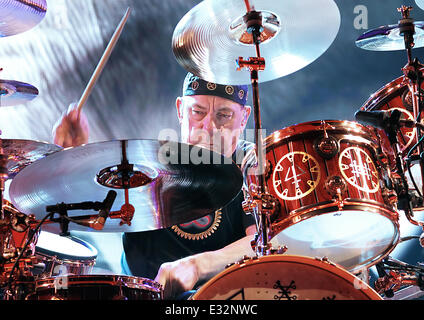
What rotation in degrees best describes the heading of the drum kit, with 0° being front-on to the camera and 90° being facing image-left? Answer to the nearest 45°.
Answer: approximately 0°

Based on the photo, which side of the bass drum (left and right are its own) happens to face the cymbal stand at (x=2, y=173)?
right

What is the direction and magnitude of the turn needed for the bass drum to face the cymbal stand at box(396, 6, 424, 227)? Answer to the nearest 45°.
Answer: approximately 135° to its left

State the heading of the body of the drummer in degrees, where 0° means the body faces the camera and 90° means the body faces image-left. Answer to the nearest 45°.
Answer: approximately 0°

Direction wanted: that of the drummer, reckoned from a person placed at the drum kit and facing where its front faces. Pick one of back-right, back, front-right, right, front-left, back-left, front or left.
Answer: back
